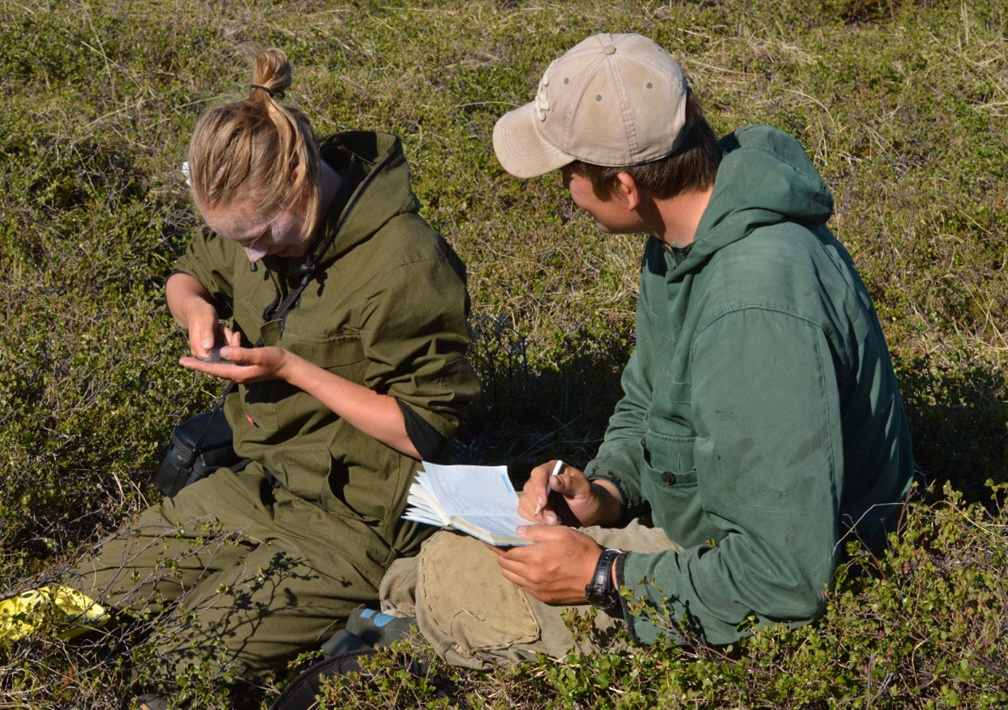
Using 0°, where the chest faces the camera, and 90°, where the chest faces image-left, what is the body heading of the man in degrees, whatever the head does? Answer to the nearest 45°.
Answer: approximately 90°

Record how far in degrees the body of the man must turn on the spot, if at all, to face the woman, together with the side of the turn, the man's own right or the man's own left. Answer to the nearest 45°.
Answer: approximately 45° to the man's own right

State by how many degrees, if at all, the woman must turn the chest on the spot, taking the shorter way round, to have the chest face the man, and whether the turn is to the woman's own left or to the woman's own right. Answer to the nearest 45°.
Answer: approximately 90° to the woman's own left

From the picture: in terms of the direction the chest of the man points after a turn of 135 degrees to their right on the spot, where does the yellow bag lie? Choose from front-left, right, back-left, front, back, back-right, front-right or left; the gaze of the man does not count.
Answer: back-left
